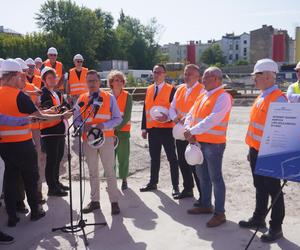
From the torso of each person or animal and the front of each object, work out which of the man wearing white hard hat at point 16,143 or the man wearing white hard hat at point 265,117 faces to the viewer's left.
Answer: the man wearing white hard hat at point 265,117

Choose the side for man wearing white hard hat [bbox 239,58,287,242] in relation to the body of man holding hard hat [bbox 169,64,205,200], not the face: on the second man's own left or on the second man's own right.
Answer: on the second man's own left

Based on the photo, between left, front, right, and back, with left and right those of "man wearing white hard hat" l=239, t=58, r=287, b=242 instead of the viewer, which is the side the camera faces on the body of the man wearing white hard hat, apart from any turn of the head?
left

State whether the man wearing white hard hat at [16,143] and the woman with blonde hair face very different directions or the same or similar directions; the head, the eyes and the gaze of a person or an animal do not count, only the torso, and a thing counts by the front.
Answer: very different directions

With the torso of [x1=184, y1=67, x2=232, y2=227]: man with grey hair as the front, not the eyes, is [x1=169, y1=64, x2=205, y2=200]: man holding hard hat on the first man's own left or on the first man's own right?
on the first man's own right

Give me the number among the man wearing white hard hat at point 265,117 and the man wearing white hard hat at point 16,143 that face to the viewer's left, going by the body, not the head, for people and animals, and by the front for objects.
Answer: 1

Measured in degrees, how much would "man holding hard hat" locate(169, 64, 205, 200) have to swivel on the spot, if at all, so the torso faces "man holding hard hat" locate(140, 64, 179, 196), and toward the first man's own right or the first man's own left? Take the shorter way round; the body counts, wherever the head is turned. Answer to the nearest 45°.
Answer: approximately 90° to the first man's own right

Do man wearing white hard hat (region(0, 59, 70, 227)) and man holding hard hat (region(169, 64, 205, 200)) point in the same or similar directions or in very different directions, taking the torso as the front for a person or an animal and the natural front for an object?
very different directions

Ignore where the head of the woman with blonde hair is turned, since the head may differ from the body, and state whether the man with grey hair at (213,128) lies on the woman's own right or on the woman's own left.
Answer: on the woman's own left

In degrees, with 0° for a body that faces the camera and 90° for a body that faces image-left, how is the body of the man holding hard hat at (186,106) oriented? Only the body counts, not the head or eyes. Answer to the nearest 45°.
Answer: approximately 45°

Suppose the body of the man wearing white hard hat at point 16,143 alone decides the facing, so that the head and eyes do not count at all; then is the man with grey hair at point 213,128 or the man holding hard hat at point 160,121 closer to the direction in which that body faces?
the man holding hard hat

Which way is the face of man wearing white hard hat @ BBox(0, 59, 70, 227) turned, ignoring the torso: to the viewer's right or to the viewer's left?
to the viewer's right

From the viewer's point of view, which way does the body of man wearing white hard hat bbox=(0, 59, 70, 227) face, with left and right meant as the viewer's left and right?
facing away from the viewer and to the right of the viewer

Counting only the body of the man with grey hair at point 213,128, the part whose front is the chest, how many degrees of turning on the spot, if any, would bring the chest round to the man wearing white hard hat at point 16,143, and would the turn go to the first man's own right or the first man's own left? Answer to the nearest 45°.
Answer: approximately 45° to the first man's own right
